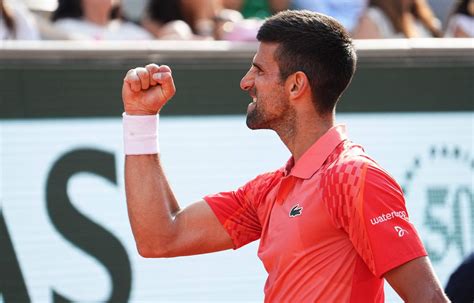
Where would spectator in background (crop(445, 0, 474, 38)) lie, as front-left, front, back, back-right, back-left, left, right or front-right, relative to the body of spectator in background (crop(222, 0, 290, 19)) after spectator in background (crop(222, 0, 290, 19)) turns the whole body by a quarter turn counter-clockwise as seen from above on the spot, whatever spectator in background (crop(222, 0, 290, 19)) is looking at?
front

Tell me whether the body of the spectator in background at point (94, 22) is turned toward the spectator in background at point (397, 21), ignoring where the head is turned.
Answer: no

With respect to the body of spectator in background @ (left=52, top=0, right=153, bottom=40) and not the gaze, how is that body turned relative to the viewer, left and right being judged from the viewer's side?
facing the viewer

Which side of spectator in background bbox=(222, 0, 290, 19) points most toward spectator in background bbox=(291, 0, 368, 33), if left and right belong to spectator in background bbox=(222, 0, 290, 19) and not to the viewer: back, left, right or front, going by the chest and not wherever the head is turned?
left

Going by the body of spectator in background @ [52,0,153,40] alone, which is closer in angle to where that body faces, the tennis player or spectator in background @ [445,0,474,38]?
the tennis player

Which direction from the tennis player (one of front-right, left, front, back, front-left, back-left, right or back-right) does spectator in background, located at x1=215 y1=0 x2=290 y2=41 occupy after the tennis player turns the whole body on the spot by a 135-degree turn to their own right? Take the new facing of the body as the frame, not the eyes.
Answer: front

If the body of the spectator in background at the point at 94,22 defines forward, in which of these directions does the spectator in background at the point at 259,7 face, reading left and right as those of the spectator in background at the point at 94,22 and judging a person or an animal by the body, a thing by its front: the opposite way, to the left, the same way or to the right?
the same way

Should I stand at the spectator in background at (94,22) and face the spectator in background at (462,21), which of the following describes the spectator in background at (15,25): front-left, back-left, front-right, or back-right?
back-right

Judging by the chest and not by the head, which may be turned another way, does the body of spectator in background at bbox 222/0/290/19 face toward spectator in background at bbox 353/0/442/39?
no

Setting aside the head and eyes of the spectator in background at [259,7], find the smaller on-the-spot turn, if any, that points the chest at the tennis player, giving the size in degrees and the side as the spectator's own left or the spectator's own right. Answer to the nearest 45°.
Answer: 0° — they already face them

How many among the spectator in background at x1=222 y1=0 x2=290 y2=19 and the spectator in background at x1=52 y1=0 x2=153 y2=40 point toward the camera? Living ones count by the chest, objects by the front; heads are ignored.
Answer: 2

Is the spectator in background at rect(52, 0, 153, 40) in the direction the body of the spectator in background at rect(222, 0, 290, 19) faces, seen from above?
no

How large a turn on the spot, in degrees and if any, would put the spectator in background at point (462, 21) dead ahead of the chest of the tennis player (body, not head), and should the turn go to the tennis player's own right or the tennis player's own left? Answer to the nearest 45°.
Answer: approximately 135° to the tennis player's own right
